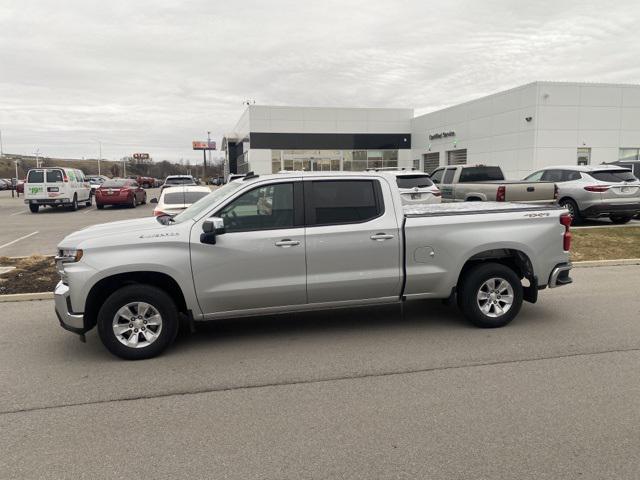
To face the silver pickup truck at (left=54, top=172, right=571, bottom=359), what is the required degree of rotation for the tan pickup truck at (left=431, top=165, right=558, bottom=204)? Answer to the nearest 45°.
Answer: approximately 135° to its left

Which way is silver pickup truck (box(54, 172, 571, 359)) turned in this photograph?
to the viewer's left

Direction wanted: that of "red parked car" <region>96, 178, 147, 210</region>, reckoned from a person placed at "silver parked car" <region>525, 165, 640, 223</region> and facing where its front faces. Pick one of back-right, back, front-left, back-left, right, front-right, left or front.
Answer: front-left

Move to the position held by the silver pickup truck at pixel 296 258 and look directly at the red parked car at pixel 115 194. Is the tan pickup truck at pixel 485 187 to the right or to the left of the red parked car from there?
right

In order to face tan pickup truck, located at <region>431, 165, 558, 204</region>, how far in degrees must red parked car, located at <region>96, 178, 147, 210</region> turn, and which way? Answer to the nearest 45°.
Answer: approximately 90° to its right

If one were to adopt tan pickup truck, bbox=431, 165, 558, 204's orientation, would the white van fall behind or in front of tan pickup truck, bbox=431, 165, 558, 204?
in front

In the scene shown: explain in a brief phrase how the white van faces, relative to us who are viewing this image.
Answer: facing away from the viewer and to the right of the viewer

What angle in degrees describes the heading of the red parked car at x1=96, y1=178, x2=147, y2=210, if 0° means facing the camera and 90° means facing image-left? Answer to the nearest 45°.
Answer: approximately 225°
